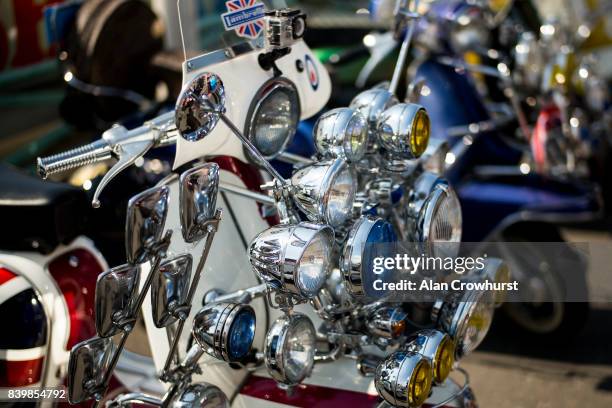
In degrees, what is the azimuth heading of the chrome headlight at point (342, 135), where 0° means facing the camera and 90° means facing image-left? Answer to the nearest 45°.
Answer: approximately 315°

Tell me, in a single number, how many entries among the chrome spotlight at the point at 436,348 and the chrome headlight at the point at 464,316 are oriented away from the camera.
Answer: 0

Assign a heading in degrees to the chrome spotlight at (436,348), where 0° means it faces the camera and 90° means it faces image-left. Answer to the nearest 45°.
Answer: approximately 315°

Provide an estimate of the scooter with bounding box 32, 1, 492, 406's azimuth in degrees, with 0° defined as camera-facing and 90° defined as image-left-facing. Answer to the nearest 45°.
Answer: approximately 315°
